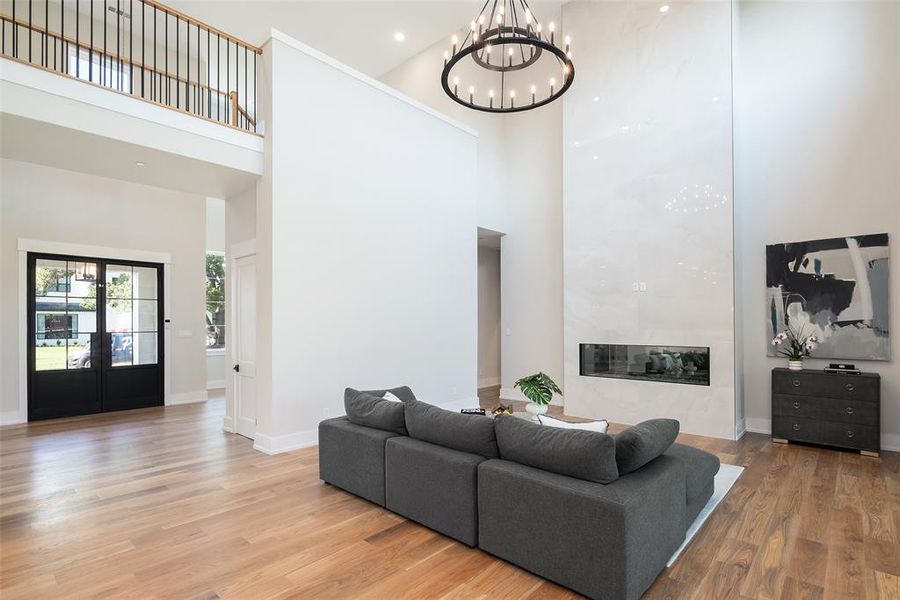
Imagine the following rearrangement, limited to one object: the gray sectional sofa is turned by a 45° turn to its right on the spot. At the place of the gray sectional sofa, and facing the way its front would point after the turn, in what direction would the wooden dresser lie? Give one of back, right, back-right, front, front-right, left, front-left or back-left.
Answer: front-left

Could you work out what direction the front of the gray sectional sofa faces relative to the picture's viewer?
facing away from the viewer and to the right of the viewer

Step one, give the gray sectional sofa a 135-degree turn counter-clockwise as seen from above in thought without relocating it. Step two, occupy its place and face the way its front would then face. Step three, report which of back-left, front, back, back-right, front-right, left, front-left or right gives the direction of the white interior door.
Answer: front-right

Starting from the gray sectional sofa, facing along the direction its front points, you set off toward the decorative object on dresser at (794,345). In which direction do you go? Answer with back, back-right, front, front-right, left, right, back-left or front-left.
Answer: front

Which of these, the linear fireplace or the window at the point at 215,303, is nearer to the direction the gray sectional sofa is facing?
the linear fireplace

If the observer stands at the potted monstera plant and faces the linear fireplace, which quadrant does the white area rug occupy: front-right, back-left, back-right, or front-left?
front-right

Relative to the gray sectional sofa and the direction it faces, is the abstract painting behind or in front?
in front

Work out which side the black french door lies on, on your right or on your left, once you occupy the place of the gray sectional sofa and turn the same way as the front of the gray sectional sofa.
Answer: on your left

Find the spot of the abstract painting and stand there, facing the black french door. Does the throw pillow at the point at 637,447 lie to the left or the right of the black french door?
left

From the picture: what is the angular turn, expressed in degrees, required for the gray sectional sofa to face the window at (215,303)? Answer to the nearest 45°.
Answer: approximately 90° to its left

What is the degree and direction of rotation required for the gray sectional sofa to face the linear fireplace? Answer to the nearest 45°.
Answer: approximately 45° to its left
